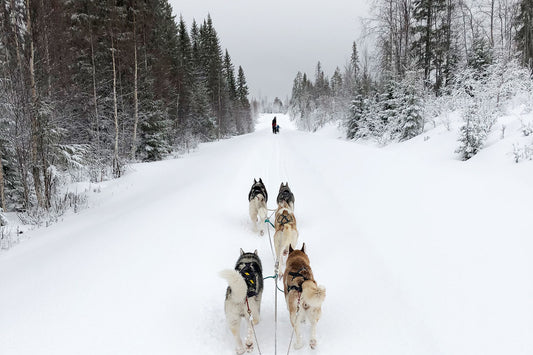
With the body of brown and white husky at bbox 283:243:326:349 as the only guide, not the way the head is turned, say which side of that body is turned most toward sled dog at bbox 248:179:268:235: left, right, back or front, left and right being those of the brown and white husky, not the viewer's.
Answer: front

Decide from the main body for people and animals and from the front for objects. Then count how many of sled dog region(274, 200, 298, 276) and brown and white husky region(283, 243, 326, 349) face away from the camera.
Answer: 2

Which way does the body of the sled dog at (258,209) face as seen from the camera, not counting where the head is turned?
away from the camera

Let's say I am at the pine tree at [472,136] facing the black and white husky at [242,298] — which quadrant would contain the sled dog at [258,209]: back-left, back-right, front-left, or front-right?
front-right

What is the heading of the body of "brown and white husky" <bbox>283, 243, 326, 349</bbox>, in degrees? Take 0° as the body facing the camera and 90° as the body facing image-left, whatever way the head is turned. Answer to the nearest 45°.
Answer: approximately 180°

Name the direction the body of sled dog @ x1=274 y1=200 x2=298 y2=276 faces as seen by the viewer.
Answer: away from the camera

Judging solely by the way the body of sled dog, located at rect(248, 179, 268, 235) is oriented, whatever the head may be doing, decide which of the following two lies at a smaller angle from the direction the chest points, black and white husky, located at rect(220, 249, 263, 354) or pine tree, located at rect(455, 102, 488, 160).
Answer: the pine tree

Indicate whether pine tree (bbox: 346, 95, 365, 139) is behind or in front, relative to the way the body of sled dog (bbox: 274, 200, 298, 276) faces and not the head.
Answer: in front

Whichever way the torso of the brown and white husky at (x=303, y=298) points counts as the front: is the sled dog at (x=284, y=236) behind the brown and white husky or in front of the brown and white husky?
in front

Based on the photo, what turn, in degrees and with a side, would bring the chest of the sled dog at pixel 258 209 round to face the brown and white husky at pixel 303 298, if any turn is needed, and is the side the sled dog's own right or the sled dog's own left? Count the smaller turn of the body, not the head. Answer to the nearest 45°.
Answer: approximately 180°

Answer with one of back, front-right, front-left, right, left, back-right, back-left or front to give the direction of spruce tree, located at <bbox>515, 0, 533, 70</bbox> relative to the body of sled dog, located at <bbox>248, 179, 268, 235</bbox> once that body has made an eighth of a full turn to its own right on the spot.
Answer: front
